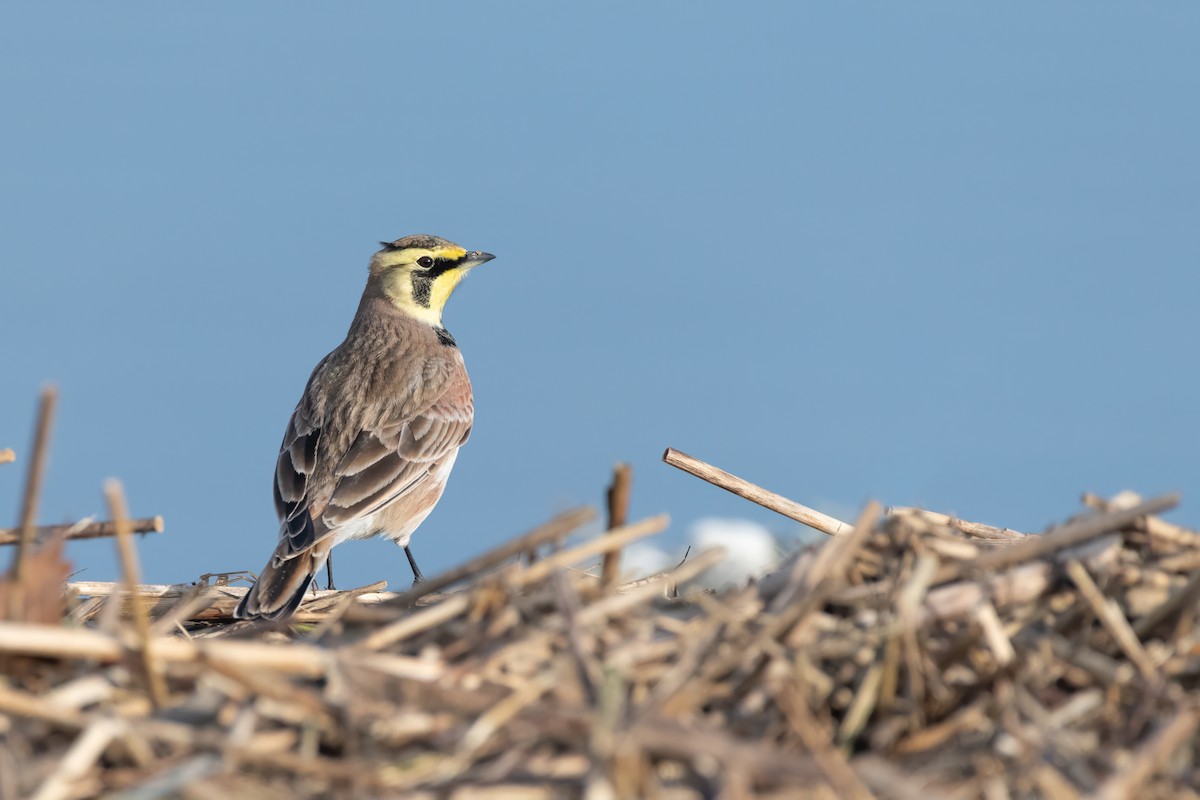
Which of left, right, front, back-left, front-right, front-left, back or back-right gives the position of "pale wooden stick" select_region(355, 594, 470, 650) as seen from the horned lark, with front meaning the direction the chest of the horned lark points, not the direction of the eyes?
back-right

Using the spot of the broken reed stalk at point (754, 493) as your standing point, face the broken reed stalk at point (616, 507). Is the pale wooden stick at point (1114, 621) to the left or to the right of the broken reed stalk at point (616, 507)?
left

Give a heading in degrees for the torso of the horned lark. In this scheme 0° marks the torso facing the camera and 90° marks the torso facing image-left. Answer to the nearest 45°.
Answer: approximately 225°

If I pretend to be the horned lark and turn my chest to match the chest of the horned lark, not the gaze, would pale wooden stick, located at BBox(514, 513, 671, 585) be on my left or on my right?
on my right

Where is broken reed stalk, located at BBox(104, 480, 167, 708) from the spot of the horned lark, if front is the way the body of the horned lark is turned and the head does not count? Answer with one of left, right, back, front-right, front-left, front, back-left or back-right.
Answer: back-right

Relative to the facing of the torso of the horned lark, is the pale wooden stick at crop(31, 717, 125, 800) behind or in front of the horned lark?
behind

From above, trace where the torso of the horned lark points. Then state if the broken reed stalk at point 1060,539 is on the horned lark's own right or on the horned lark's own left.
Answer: on the horned lark's own right

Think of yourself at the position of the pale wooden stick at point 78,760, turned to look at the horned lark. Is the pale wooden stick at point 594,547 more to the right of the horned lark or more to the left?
right

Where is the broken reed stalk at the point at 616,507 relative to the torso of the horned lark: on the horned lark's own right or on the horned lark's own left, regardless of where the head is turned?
on the horned lark's own right
